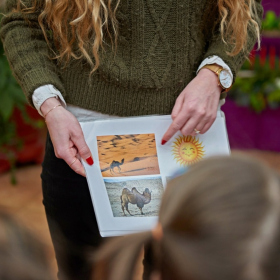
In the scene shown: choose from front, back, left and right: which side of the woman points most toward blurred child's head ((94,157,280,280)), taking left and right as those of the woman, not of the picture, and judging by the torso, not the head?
front

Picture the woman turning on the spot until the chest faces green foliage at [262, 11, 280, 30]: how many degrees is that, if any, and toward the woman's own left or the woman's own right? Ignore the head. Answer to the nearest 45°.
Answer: approximately 135° to the woman's own left

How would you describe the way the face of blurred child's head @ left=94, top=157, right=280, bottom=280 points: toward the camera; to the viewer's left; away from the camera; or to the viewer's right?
away from the camera

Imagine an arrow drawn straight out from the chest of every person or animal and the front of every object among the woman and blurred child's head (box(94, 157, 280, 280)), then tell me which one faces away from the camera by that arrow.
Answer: the blurred child's head

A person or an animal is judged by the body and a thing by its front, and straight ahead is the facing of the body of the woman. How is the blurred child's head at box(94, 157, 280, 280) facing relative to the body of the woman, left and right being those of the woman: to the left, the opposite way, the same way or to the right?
the opposite way

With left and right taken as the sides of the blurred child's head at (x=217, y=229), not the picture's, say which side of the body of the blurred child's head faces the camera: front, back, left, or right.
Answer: back

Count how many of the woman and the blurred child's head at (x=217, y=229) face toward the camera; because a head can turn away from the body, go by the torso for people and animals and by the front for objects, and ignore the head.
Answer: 1

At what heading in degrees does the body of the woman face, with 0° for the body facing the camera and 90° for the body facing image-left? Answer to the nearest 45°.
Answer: approximately 0°

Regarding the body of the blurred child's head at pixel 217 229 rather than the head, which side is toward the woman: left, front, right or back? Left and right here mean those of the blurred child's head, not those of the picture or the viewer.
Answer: front

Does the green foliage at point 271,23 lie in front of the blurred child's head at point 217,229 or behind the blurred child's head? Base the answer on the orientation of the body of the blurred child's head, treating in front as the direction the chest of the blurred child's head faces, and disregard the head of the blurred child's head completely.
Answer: in front

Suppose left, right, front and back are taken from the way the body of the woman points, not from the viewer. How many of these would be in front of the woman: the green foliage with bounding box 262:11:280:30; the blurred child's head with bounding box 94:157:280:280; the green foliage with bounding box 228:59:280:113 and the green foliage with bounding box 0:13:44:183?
1
